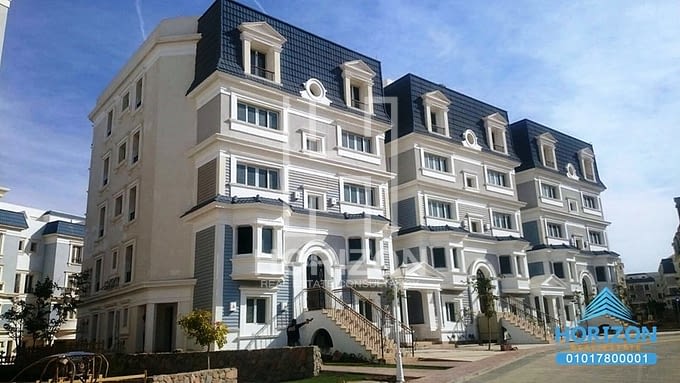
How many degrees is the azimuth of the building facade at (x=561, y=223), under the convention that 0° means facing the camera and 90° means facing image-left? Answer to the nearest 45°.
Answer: approximately 315°

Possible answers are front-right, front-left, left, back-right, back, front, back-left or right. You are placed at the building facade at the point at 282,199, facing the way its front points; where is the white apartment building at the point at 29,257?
back

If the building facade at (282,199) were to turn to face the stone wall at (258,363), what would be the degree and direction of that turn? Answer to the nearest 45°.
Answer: approximately 45° to its right

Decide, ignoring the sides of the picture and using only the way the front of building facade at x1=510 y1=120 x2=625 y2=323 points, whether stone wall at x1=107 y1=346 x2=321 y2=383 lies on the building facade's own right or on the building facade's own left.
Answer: on the building facade's own right

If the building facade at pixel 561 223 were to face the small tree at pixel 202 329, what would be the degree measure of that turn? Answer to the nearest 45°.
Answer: approximately 45° to its right

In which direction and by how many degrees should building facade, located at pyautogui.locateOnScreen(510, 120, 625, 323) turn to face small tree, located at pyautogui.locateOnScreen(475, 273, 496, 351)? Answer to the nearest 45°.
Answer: approximately 45° to its right

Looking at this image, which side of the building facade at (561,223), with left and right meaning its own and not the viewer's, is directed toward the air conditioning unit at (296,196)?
right

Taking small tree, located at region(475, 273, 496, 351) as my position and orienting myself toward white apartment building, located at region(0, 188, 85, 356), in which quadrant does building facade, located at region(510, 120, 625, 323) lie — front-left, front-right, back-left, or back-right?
back-right

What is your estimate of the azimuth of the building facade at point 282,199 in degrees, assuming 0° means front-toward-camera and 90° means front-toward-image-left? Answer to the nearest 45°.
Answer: approximately 315°

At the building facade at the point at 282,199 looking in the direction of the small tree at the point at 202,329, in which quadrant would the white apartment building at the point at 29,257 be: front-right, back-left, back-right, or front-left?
back-right

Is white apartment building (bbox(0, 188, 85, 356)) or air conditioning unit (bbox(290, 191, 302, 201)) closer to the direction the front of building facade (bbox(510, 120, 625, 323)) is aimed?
the air conditioning unit
